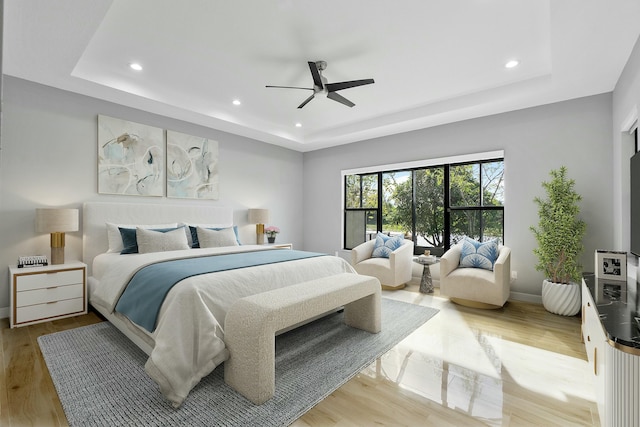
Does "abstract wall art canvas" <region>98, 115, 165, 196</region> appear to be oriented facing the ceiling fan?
yes

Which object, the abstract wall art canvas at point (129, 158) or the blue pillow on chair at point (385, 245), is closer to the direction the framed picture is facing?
the abstract wall art canvas

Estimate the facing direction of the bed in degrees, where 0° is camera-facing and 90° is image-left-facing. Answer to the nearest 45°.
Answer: approximately 315°

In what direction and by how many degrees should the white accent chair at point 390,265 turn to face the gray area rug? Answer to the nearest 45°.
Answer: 0° — it already faces it

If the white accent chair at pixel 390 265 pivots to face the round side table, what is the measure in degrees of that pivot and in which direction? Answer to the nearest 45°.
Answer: approximately 135° to its left

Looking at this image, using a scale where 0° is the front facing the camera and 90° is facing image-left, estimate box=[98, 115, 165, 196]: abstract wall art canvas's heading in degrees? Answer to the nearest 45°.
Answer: approximately 315°

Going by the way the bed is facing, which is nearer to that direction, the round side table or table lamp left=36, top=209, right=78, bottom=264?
the round side table
